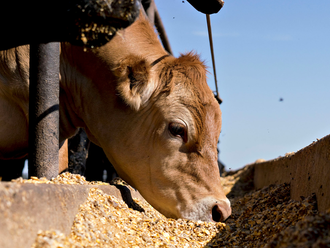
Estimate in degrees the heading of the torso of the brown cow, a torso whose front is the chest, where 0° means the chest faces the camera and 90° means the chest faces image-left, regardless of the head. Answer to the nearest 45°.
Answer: approximately 270°
